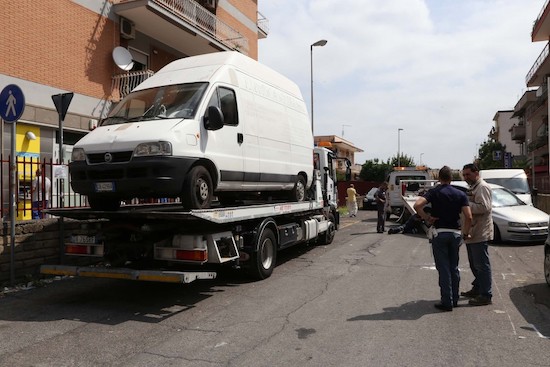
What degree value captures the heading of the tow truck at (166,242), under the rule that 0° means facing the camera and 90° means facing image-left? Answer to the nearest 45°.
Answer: approximately 225°

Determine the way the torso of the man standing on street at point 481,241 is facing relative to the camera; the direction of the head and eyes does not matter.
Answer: to the viewer's left

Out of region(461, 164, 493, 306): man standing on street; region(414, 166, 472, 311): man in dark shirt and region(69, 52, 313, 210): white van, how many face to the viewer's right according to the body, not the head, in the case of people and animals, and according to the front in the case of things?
0

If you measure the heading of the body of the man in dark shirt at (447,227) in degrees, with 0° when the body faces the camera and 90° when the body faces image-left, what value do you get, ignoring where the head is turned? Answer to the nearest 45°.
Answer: approximately 180°

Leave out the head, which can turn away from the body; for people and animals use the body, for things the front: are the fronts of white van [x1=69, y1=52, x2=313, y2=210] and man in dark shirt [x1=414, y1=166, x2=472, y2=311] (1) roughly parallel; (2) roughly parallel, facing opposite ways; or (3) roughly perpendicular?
roughly parallel, facing opposite ways

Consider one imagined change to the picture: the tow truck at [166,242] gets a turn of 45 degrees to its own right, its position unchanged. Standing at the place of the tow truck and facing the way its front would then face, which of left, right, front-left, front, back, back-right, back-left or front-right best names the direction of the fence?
back-left

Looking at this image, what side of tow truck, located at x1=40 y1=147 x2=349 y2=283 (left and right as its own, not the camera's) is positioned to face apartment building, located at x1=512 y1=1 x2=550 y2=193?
front

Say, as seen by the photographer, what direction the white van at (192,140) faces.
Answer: facing the viewer and to the left of the viewer

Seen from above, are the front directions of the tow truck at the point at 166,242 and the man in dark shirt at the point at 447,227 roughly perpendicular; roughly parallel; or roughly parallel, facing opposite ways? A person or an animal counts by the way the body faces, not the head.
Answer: roughly parallel

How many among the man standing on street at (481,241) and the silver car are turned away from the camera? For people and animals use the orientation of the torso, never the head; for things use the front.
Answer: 0
